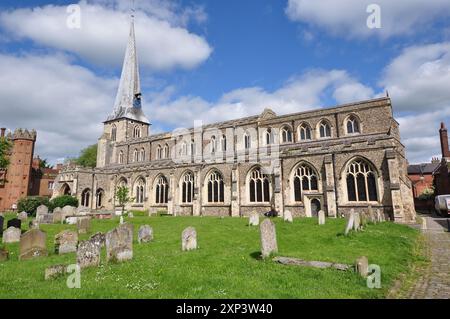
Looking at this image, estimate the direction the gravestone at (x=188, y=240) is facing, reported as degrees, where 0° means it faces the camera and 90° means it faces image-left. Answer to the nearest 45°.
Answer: approximately 0°

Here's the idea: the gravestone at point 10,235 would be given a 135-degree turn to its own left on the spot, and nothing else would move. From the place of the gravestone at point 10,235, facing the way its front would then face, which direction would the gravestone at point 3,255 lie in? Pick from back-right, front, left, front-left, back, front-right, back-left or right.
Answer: back-right

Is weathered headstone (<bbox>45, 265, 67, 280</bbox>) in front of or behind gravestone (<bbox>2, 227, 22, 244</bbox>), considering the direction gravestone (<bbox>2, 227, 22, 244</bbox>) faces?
in front

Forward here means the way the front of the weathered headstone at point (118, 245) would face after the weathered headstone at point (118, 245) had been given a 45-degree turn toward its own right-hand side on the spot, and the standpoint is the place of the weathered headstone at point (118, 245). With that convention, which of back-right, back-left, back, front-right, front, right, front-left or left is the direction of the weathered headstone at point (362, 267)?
left

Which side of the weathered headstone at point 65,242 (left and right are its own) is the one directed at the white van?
left

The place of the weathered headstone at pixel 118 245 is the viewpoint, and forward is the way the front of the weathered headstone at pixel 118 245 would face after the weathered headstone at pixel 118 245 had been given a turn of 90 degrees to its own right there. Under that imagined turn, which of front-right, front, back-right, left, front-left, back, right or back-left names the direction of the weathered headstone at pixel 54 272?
front-left

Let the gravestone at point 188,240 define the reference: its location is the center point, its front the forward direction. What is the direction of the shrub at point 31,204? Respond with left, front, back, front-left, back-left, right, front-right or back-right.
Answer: back-right

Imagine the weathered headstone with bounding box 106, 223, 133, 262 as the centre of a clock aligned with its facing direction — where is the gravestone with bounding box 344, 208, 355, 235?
The gravestone is roughly at 9 o'clock from the weathered headstone.

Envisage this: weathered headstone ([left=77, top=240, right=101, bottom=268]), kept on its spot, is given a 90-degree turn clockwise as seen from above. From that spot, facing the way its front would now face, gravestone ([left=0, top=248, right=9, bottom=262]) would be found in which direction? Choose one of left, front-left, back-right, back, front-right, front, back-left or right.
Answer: front-right

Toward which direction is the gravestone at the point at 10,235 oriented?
toward the camera

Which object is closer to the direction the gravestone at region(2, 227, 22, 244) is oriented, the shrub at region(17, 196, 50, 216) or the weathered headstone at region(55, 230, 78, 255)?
the weathered headstone

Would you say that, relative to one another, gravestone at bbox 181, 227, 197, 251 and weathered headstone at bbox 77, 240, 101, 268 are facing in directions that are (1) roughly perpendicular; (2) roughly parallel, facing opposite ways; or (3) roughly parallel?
roughly parallel

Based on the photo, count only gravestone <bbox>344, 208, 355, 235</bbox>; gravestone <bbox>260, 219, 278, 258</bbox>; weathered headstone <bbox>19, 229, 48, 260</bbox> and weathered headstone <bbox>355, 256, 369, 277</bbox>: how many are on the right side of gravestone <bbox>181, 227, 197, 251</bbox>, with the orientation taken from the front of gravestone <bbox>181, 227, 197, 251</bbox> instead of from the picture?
1

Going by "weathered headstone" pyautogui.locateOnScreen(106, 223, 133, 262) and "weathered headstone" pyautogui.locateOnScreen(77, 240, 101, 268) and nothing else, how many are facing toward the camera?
2

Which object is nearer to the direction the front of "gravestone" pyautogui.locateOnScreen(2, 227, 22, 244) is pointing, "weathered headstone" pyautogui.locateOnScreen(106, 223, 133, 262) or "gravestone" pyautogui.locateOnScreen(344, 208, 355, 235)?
the weathered headstone

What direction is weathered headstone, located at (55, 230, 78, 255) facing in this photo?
toward the camera

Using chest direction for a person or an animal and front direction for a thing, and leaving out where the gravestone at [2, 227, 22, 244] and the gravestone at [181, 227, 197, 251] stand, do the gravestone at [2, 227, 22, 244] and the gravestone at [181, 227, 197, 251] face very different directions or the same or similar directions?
same or similar directions

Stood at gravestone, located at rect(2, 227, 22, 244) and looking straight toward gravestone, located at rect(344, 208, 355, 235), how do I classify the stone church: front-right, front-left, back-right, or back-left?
front-left
